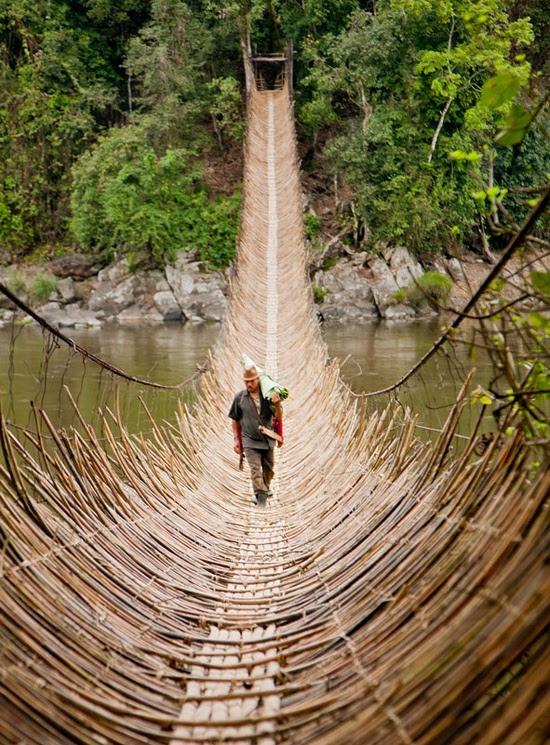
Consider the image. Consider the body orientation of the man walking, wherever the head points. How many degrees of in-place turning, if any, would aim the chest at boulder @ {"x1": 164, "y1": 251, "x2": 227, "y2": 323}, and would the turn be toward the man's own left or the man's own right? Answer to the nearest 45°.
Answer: approximately 180°

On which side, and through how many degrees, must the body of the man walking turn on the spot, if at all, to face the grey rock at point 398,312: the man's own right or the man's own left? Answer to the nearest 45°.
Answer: approximately 180°

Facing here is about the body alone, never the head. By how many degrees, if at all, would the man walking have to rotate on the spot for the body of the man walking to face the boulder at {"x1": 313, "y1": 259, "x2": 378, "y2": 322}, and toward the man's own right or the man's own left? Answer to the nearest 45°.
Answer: approximately 180°

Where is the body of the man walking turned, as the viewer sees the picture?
toward the camera

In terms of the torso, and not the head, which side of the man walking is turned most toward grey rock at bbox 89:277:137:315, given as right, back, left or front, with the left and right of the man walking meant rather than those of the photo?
back

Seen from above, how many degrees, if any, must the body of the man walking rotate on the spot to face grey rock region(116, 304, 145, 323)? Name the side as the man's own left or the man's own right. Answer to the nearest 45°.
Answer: approximately 180°

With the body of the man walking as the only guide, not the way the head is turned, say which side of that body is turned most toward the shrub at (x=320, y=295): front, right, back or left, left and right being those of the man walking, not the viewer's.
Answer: back

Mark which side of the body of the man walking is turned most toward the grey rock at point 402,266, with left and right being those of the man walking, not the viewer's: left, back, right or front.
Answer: back

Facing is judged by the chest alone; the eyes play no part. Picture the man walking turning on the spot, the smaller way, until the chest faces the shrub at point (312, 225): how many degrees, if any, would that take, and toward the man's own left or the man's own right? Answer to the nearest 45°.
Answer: approximately 180°

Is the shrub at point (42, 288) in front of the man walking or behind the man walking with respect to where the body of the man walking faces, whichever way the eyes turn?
behind

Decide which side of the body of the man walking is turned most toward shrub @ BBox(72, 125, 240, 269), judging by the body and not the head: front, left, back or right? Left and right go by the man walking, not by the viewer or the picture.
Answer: back

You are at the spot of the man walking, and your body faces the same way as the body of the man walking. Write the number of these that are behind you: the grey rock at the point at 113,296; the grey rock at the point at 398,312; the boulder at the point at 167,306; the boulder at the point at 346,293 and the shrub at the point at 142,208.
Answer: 5

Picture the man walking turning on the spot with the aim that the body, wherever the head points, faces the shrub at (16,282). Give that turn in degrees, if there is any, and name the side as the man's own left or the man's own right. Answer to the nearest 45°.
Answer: approximately 180°
